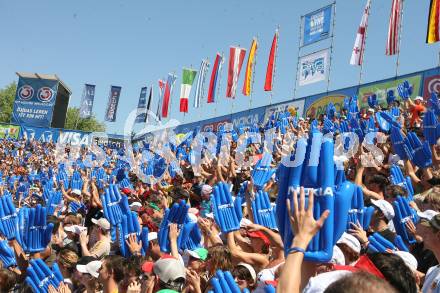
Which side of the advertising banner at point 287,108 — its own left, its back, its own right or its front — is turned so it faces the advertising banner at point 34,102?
right

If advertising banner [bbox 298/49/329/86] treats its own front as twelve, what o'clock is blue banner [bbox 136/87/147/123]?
The blue banner is roughly at 3 o'clock from the advertising banner.

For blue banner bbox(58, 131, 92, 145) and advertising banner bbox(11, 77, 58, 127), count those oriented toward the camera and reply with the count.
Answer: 2

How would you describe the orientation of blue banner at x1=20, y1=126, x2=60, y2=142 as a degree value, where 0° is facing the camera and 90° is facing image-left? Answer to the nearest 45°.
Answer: approximately 0°

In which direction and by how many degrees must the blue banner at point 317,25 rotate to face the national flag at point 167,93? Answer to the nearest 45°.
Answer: approximately 90° to its right

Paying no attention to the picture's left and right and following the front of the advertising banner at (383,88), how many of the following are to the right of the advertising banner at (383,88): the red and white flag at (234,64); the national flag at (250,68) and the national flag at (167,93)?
3

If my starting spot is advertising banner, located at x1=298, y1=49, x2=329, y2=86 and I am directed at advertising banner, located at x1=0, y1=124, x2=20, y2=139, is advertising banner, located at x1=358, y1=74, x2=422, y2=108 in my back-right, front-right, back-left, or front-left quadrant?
back-left

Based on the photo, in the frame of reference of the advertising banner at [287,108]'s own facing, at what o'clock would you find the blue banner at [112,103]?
The blue banner is roughly at 3 o'clock from the advertising banner.
